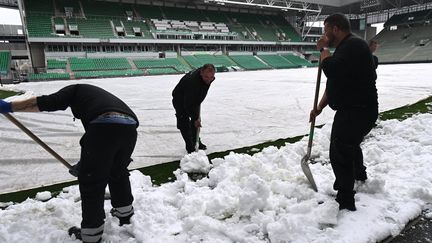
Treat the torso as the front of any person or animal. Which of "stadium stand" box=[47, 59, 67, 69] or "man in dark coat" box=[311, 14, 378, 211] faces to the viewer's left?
the man in dark coat

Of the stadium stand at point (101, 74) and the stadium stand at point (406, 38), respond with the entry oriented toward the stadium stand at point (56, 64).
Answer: the stadium stand at point (406, 38)

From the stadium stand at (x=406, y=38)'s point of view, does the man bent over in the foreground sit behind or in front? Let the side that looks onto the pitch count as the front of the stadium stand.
in front

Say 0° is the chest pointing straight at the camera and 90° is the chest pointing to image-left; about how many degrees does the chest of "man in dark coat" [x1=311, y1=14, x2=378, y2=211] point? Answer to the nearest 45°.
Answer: approximately 90°

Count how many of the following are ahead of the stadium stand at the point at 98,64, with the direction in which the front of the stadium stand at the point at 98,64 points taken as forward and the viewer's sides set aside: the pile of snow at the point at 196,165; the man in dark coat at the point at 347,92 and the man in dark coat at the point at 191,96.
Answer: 3

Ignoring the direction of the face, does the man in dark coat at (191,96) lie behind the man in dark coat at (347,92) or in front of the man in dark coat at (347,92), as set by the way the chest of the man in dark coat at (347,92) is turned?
in front

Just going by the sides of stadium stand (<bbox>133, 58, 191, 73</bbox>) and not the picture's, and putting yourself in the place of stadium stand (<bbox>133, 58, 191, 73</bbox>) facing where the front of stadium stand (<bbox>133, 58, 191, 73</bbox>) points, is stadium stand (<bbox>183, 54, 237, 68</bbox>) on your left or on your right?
on your left

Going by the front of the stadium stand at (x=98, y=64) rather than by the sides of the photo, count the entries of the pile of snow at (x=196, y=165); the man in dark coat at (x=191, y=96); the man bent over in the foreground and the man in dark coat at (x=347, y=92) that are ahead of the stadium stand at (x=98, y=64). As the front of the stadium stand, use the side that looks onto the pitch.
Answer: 4

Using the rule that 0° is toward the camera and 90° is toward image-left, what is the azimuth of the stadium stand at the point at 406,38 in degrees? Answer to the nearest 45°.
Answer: approximately 45°

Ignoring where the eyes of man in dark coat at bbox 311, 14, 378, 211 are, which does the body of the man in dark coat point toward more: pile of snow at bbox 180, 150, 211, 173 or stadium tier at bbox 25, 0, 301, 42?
the pile of snow

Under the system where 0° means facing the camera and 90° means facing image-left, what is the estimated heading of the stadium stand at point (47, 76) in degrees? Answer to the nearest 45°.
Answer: approximately 0°

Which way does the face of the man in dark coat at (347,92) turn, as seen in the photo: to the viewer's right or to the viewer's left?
to the viewer's left

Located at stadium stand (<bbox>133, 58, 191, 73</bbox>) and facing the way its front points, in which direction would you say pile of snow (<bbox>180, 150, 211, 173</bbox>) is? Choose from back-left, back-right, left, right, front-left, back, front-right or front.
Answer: front
